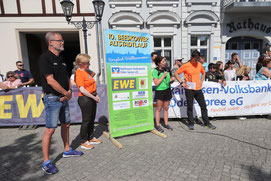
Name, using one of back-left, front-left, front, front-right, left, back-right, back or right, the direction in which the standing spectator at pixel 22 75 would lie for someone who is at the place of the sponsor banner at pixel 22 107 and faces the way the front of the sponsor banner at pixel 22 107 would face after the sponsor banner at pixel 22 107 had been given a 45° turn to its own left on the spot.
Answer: back-left

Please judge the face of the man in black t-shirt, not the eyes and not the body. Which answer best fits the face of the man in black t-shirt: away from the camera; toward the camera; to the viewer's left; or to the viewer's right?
to the viewer's right

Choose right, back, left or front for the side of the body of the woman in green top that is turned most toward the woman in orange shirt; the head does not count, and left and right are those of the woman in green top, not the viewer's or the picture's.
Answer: right

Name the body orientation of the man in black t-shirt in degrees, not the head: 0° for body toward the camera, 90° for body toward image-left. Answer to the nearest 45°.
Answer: approximately 315°

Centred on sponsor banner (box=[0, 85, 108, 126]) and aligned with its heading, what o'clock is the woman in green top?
The woman in green top is roughly at 10 o'clock from the sponsor banner.

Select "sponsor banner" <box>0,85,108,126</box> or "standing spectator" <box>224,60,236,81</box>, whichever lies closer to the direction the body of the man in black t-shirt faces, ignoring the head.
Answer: the standing spectator

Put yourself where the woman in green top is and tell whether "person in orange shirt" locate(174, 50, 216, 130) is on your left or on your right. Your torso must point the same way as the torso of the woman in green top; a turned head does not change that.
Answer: on your left

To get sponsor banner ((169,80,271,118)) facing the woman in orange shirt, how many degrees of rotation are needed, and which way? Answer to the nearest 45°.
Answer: approximately 45° to its right

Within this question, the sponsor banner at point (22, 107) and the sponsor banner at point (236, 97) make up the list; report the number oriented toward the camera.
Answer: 2

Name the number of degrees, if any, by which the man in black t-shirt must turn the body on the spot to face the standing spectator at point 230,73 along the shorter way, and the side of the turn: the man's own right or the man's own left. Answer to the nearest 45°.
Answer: approximately 45° to the man's own left

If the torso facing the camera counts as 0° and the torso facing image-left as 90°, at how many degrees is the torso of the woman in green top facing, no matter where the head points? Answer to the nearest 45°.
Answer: approximately 315°
